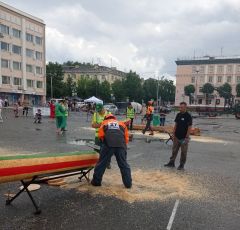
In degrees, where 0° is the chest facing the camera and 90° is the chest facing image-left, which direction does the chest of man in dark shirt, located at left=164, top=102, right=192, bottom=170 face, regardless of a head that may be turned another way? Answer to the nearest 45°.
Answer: approximately 45°

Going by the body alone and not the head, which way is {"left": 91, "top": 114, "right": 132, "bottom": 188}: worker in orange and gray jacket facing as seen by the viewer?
away from the camera

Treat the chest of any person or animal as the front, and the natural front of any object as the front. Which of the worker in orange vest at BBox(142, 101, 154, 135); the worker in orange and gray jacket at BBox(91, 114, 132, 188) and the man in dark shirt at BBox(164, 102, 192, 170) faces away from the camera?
the worker in orange and gray jacket at BBox(91, 114, 132, 188)

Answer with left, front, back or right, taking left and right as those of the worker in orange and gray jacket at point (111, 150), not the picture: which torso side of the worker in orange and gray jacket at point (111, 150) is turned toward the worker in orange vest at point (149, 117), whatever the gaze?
front
